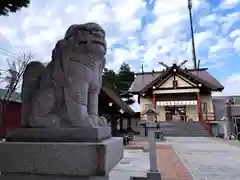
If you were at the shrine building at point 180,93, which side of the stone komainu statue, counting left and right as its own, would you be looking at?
left

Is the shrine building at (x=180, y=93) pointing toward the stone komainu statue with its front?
yes

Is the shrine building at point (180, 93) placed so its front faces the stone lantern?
yes

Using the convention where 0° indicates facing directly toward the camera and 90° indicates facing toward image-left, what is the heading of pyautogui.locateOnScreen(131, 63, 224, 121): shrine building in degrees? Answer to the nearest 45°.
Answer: approximately 0°

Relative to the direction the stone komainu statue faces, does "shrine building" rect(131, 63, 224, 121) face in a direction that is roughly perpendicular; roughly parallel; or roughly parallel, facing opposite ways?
roughly perpendicular

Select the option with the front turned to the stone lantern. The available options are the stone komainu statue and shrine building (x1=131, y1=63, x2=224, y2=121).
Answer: the shrine building

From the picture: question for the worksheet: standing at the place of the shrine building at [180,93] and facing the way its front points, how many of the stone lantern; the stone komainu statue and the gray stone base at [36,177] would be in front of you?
3
